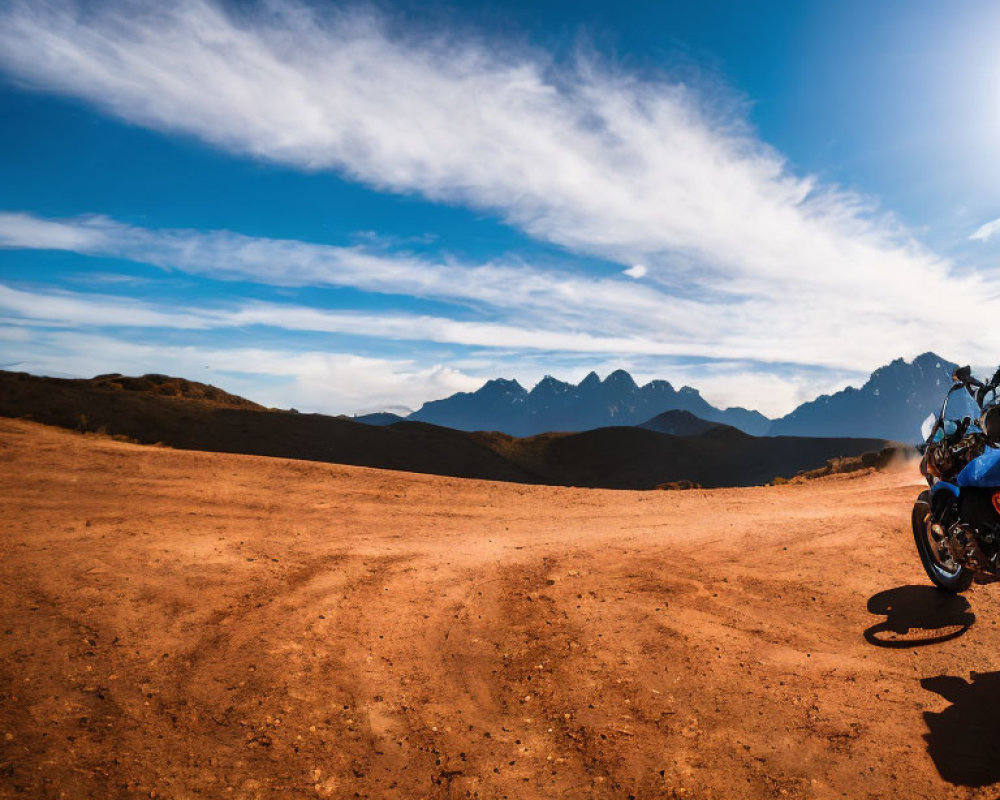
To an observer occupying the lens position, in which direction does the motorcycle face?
facing the viewer and to the left of the viewer
